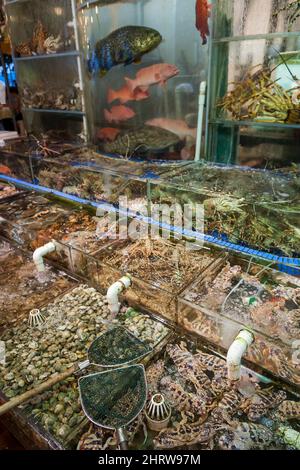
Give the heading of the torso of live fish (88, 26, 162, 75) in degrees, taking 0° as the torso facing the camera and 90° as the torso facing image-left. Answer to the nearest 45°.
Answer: approximately 270°

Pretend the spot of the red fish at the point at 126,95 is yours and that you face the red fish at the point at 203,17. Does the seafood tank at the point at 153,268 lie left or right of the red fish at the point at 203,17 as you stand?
right

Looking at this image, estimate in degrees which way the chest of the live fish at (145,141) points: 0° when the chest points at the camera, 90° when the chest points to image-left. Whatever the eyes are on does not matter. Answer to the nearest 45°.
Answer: approximately 270°

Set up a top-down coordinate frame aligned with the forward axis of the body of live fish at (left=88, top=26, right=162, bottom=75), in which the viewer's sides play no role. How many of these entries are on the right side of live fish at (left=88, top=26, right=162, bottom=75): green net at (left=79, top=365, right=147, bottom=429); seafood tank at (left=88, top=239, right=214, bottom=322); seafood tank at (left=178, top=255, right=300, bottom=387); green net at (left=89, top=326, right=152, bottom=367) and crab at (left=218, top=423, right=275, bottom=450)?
5
